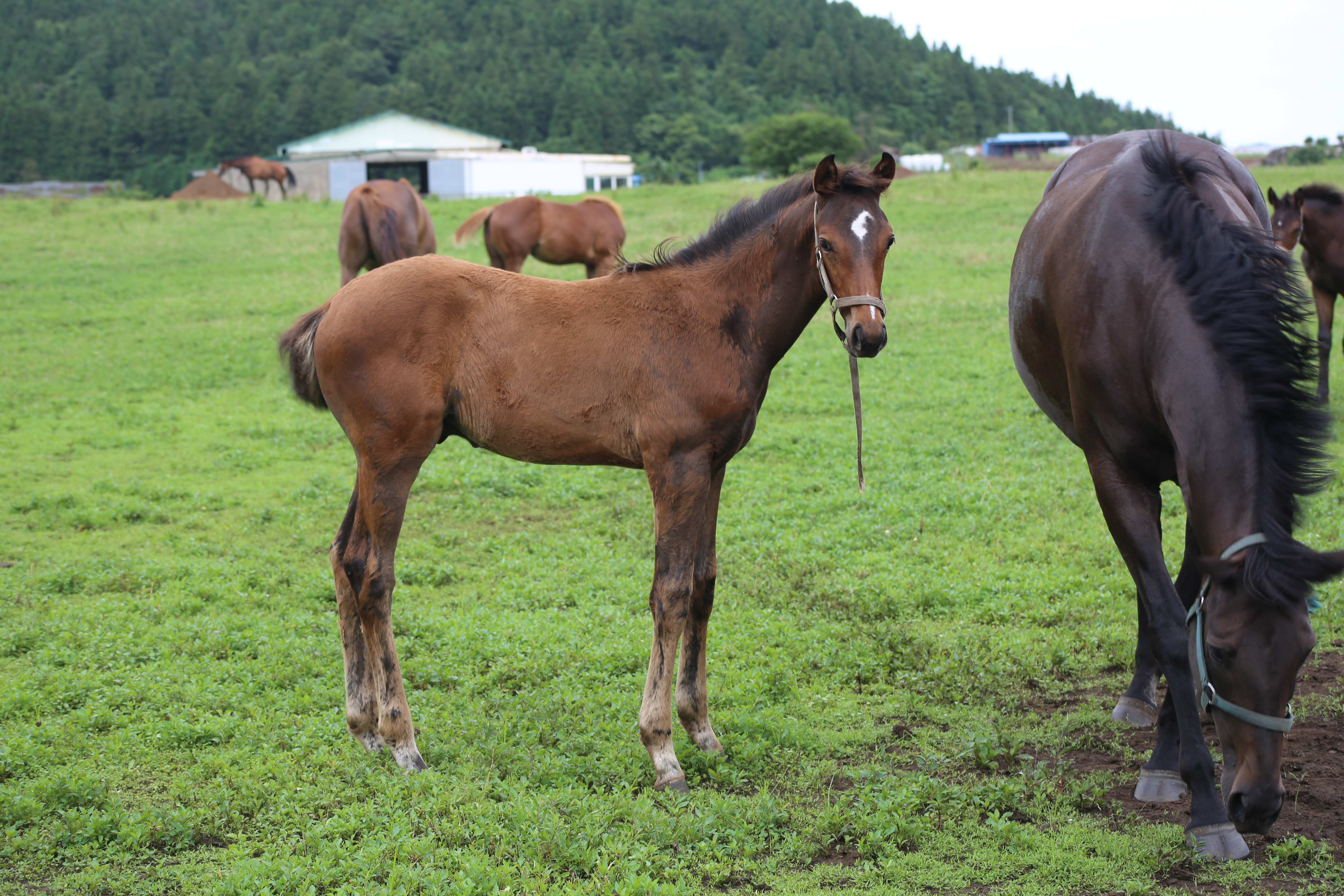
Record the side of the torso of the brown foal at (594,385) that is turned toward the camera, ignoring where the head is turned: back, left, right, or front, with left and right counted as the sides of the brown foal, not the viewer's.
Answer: right

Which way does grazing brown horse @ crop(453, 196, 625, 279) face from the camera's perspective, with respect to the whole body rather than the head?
to the viewer's right

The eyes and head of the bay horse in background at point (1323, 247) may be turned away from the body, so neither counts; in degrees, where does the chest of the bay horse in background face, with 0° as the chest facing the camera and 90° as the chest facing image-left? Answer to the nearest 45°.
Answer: approximately 45°

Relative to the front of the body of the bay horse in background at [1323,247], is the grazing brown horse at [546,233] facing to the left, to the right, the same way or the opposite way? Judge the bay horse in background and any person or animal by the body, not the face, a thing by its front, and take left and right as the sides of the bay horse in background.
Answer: the opposite way

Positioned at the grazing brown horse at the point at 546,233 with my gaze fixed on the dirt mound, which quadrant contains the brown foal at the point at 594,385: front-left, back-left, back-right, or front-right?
back-left

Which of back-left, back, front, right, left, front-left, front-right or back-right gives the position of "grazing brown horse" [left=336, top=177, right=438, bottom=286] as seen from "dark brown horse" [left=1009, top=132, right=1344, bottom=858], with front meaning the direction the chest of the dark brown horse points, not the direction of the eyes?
back-right

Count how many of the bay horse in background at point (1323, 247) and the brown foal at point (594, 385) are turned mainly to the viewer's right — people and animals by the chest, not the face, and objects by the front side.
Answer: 1

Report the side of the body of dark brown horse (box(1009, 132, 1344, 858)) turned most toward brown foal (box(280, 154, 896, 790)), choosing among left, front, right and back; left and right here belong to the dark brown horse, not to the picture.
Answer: right
